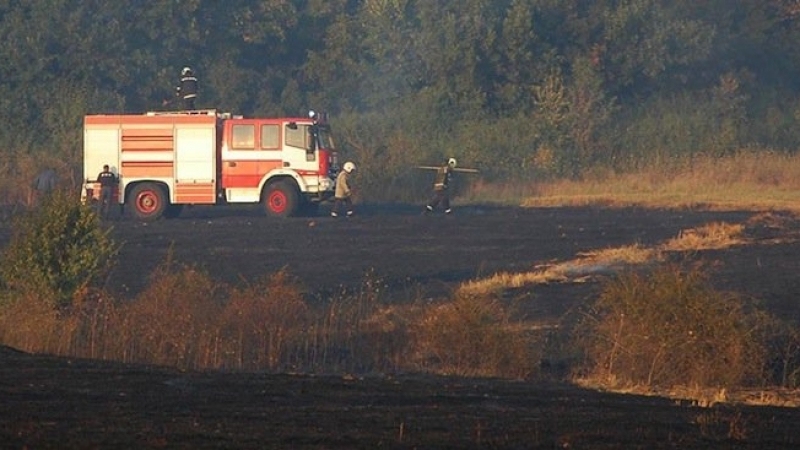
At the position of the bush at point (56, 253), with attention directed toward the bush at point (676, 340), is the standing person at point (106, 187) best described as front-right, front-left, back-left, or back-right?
back-left

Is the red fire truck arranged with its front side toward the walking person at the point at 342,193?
yes

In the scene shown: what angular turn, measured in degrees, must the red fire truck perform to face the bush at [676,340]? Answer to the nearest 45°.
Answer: approximately 90° to its right

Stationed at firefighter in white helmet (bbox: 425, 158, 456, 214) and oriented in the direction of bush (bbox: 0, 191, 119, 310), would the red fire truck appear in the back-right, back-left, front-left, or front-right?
front-right

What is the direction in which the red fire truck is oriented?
to the viewer's right

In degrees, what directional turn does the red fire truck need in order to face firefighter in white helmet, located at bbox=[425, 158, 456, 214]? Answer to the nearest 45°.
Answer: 0° — it already faces them

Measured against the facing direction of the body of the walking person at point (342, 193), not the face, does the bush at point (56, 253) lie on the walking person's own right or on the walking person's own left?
on the walking person's own right
